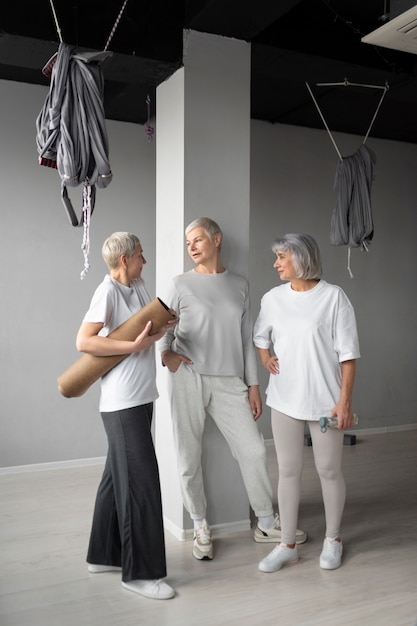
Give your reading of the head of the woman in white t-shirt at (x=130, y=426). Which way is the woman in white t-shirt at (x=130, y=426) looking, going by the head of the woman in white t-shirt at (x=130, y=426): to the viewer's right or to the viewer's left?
to the viewer's right

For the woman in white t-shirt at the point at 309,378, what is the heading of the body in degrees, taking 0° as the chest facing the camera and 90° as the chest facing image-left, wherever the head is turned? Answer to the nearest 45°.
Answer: approximately 0°

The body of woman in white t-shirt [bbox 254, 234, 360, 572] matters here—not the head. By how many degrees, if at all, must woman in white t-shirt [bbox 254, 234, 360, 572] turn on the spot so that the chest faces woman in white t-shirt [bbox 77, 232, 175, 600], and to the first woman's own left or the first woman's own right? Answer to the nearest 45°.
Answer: approximately 45° to the first woman's own right

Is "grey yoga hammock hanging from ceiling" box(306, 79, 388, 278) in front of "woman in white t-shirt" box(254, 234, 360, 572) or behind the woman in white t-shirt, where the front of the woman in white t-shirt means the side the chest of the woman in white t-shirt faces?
behind
